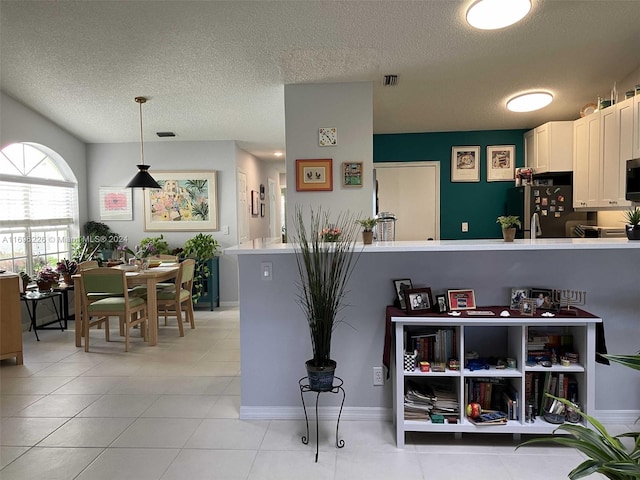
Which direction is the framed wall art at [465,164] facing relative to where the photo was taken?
toward the camera

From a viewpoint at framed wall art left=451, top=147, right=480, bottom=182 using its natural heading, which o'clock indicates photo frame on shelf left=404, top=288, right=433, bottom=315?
The photo frame on shelf is roughly at 12 o'clock from the framed wall art.

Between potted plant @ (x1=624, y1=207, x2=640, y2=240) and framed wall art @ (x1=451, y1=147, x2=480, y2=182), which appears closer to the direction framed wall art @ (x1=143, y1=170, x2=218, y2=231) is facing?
the potted plant

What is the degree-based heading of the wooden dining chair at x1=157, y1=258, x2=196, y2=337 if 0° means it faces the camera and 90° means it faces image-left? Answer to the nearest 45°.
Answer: approximately 135°

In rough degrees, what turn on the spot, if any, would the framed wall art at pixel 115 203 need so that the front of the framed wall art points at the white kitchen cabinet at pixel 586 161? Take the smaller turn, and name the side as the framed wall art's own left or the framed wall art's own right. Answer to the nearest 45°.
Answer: approximately 45° to the framed wall art's own left

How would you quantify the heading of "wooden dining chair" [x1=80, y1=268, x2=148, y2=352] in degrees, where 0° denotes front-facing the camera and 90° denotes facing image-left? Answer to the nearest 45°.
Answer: approximately 225°

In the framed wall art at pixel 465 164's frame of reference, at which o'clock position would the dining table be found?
The dining table is roughly at 2 o'clock from the framed wall art.

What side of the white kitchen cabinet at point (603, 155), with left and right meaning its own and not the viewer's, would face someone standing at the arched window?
front

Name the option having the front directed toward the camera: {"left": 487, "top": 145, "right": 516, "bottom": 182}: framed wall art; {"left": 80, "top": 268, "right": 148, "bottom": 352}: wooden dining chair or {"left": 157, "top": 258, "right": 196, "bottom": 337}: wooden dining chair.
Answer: the framed wall art

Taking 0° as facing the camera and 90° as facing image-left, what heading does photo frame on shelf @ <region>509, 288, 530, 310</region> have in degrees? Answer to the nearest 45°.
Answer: approximately 0°

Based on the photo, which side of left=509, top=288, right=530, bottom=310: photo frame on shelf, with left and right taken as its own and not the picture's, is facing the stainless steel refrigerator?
back

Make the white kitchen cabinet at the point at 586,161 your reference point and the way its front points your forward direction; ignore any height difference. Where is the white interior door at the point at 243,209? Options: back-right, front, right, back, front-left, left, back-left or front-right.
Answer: front-right

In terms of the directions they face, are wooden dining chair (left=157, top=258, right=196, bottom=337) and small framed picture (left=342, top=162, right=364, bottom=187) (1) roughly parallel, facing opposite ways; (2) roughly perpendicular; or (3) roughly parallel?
roughly perpendicular

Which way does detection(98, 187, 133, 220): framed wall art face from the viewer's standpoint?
toward the camera

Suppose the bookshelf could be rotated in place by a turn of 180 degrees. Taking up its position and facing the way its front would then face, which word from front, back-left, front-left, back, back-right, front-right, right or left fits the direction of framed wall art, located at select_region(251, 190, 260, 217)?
front-left

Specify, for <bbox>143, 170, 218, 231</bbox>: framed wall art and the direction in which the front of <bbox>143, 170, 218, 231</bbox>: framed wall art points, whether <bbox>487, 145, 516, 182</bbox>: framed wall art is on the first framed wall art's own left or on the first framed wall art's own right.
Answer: on the first framed wall art's own left

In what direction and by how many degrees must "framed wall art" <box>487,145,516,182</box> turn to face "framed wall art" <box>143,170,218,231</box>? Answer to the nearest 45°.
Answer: approximately 90° to its right

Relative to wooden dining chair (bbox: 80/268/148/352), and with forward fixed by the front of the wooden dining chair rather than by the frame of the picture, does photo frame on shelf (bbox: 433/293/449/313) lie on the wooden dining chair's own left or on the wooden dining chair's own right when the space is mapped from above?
on the wooden dining chair's own right

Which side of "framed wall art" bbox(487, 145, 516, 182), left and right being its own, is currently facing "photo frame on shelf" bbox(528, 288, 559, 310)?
front

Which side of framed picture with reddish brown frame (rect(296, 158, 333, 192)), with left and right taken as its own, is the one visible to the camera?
front
